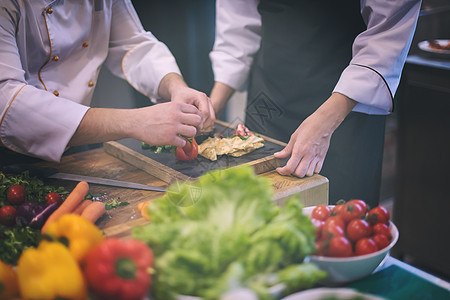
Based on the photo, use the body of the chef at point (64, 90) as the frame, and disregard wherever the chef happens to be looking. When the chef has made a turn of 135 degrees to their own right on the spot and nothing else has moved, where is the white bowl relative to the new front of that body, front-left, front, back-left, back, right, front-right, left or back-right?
back-left

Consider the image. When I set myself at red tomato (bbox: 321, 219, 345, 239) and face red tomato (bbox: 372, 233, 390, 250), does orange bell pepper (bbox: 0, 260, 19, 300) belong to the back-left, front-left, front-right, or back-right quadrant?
back-right

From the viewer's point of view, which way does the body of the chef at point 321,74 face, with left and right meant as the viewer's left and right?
facing the viewer and to the left of the viewer

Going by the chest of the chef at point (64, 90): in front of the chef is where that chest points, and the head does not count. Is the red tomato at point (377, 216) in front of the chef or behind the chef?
in front

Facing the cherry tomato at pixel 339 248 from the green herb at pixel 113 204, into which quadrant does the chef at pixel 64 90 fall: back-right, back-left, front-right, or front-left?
back-left

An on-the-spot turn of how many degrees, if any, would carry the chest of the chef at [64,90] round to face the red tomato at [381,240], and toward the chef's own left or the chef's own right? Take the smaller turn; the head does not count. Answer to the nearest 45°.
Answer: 0° — they already face it

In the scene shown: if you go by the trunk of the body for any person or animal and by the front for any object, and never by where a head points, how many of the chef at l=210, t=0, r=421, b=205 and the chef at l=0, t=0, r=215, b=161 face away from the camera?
0

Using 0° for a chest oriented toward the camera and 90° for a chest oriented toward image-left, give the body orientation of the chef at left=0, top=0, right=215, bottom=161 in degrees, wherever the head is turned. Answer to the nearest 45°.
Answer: approximately 315°

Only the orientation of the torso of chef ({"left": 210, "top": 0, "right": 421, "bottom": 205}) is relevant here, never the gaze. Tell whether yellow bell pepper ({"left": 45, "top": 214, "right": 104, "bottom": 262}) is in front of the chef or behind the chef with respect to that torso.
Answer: in front

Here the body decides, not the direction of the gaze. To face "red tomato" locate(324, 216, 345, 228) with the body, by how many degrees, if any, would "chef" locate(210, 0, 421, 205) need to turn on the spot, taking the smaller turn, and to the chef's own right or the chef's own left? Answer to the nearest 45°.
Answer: approximately 45° to the chef's own left

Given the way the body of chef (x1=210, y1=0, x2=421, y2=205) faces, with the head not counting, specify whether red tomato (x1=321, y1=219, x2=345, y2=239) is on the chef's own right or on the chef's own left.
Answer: on the chef's own left
